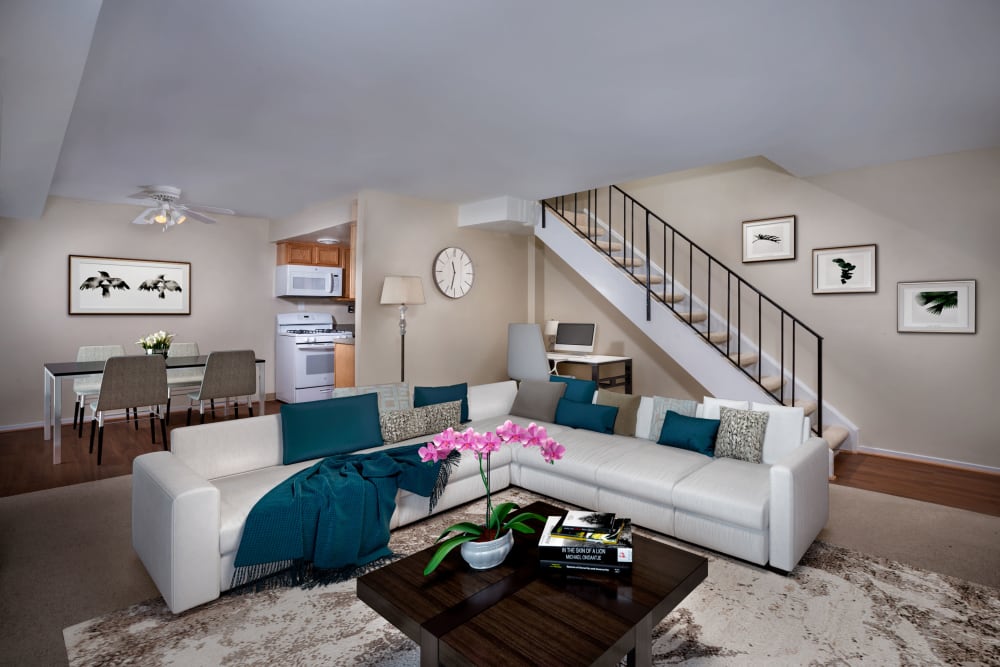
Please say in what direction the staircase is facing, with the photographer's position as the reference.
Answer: facing the viewer and to the right of the viewer

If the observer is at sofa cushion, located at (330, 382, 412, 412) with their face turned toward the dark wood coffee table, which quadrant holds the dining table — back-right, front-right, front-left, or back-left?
back-right

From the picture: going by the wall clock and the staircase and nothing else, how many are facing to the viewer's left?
0

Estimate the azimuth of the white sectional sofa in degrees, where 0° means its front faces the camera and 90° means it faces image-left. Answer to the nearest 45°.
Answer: approximately 0°

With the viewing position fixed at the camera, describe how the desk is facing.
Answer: facing the viewer and to the left of the viewer

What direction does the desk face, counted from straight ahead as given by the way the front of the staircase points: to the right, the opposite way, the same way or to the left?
to the right

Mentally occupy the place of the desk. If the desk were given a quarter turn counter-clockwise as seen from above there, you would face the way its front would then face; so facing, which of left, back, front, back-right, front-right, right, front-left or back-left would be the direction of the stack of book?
front-right

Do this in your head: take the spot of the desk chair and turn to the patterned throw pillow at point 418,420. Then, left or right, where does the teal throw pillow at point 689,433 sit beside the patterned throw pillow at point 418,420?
left

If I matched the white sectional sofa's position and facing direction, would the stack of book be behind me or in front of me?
in front
